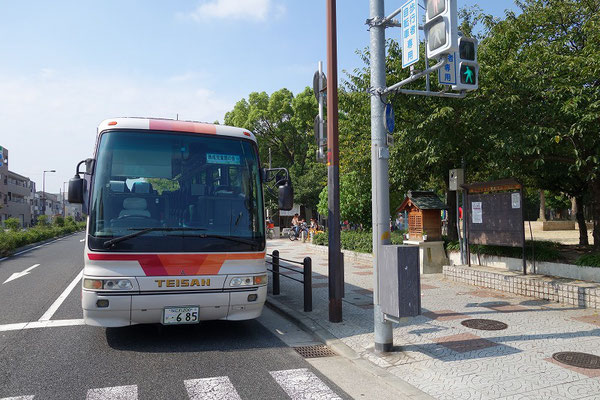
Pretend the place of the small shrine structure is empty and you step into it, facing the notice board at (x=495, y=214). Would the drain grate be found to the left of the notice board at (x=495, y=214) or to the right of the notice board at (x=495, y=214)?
right

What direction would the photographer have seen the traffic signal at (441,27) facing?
facing the viewer and to the left of the viewer

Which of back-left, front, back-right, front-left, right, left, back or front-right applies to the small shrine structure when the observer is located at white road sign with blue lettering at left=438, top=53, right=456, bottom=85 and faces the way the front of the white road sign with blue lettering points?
back

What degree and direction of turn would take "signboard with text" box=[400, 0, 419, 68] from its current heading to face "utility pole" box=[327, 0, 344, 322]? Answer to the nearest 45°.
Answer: approximately 90° to its right

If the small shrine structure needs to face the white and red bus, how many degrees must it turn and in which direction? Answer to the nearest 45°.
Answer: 0° — it already faces it

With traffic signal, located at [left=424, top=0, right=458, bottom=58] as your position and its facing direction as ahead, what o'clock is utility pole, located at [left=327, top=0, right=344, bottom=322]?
The utility pole is roughly at 3 o'clock from the traffic signal.

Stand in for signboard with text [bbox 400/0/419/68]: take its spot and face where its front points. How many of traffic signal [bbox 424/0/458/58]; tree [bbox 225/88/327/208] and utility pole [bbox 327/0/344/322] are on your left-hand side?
1

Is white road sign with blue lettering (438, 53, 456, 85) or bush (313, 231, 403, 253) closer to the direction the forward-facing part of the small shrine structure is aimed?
the white road sign with blue lettering

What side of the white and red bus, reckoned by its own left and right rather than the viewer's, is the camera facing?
front

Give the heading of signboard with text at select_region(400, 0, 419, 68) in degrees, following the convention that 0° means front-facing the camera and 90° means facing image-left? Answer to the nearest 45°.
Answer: approximately 45°

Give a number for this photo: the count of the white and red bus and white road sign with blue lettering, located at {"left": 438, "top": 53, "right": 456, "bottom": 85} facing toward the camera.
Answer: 2
